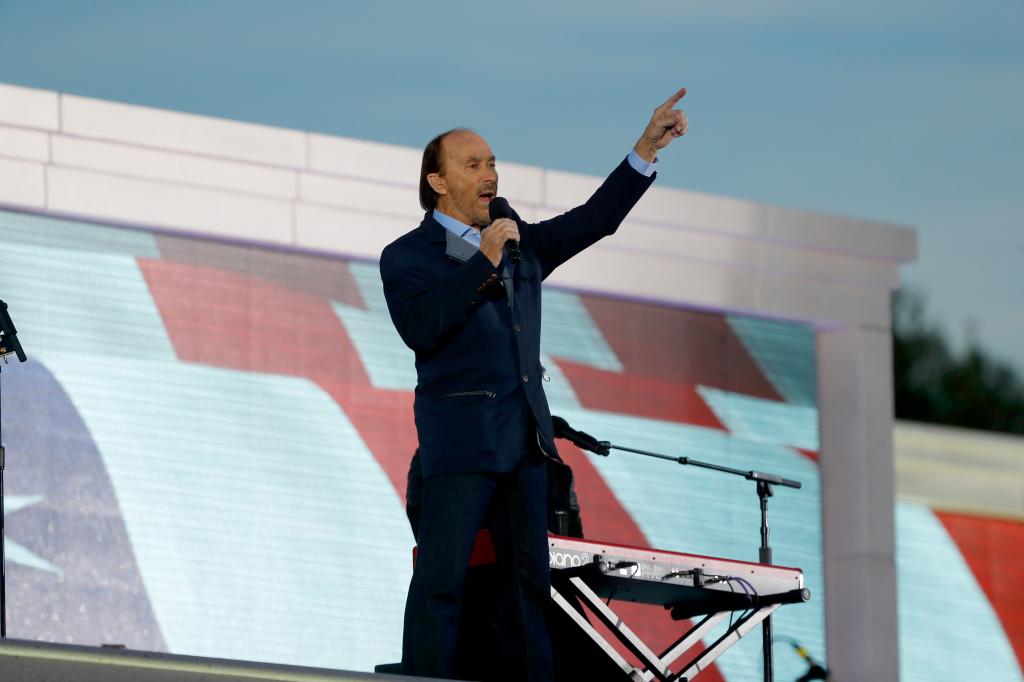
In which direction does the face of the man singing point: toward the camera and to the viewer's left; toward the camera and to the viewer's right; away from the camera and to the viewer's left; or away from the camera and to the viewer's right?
toward the camera and to the viewer's right

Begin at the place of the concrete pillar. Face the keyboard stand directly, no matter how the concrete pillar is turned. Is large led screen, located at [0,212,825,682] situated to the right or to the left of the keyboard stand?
right

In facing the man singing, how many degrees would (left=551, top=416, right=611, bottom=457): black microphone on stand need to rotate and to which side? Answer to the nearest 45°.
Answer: approximately 90° to its left

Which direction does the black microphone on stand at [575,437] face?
to the viewer's left

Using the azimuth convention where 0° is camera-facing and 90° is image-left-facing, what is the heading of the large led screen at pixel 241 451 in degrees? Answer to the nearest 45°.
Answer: approximately 315°

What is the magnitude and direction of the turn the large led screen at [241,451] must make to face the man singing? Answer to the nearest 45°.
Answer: approximately 45° to its right

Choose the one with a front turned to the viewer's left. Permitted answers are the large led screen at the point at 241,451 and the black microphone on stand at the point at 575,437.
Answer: the black microphone on stand

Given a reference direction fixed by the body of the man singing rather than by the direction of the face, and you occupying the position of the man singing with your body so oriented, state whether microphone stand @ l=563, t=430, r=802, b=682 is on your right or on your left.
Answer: on your left
